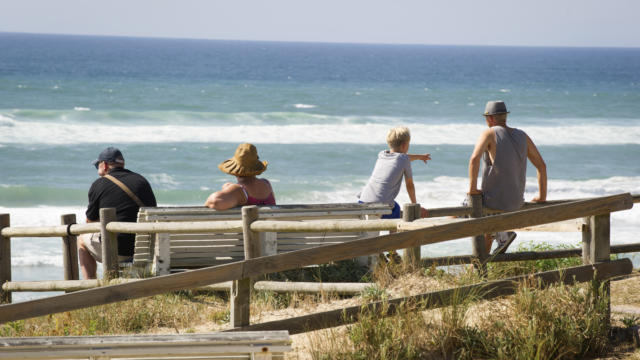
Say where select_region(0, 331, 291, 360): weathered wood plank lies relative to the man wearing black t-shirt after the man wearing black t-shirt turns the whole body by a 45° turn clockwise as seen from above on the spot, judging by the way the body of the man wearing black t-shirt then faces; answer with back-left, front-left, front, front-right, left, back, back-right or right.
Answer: back

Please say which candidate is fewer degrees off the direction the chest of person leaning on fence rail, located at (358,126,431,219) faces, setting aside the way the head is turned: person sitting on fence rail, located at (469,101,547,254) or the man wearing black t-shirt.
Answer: the person sitting on fence rail

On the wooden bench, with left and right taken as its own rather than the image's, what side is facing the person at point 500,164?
right

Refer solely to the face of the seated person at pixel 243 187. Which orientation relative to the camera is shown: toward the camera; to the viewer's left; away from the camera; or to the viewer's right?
away from the camera

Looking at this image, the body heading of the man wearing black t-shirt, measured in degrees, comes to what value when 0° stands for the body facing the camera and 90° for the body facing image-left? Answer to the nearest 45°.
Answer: approximately 135°

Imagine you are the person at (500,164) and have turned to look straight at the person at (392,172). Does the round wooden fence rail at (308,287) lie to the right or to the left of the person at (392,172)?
left

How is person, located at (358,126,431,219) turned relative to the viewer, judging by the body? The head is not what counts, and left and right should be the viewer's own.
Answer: facing away from the viewer and to the right of the viewer

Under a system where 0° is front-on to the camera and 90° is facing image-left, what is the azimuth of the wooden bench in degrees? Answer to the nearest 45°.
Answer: approximately 180°
